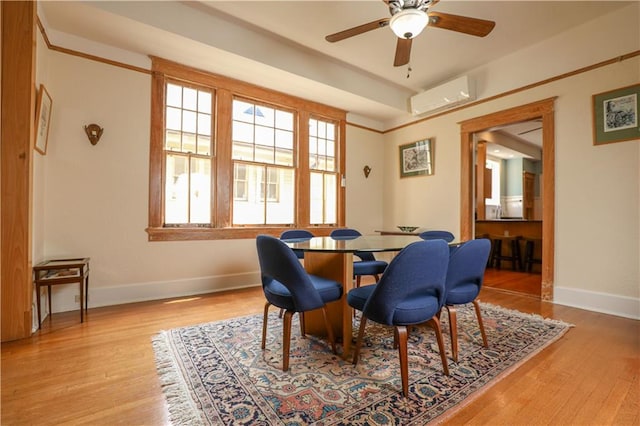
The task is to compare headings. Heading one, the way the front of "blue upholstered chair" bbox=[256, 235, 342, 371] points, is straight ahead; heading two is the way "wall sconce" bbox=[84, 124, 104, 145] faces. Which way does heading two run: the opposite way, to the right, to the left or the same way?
to the right

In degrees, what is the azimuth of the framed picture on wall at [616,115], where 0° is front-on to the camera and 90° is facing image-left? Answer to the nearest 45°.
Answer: approximately 45°

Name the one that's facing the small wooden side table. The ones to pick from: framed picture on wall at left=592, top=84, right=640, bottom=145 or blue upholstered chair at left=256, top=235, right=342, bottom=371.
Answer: the framed picture on wall

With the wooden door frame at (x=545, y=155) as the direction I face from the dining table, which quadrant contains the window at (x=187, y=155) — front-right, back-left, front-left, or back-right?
back-left

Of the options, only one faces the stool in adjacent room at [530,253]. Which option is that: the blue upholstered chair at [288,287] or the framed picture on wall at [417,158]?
the blue upholstered chair

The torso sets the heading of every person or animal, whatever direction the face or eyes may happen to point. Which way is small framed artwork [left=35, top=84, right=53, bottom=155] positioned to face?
to the viewer's right

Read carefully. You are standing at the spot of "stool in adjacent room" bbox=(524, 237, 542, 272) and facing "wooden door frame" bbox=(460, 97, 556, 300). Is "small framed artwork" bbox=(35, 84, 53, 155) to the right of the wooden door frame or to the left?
right

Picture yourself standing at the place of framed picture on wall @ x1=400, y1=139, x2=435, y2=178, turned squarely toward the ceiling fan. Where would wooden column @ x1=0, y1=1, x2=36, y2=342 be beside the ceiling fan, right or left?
right

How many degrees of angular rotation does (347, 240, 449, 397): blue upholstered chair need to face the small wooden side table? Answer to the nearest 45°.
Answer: approximately 45° to its left

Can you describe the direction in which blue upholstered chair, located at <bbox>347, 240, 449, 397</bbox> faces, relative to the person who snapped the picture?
facing away from the viewer and to the left of the viewer
